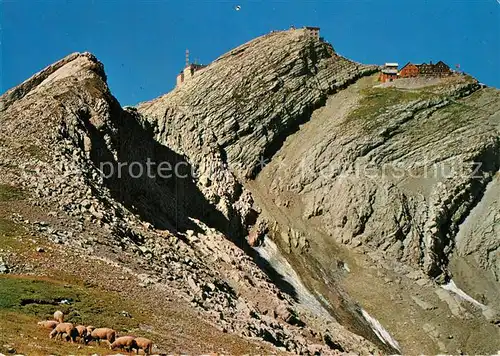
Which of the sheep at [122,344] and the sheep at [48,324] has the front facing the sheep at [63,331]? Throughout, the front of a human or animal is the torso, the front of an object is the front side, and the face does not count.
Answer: the sheep at [122,344]

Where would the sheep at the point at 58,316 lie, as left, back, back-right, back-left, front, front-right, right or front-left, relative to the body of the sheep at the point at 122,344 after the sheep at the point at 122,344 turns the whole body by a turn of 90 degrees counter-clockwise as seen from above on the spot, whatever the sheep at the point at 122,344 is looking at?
back-right

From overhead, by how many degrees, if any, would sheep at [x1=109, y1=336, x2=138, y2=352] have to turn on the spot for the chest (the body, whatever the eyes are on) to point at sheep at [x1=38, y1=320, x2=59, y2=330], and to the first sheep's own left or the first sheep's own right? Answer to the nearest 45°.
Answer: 0° — it already faces it

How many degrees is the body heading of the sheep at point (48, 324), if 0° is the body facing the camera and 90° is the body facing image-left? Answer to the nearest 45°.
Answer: approximately 90°

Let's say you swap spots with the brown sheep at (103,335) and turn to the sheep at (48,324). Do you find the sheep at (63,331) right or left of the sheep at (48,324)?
left

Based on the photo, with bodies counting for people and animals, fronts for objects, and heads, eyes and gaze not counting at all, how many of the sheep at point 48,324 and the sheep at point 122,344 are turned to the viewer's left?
2

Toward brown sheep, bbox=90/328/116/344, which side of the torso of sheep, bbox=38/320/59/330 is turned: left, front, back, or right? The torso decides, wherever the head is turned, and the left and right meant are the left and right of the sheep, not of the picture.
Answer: back

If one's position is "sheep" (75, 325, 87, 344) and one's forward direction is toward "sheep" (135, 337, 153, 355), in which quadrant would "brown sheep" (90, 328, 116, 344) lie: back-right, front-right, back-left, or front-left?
front-left

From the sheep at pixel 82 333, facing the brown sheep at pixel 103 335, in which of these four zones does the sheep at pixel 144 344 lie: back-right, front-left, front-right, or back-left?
front-right

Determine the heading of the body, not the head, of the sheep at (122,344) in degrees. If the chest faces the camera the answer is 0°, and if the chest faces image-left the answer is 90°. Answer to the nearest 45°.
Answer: approximately 90°

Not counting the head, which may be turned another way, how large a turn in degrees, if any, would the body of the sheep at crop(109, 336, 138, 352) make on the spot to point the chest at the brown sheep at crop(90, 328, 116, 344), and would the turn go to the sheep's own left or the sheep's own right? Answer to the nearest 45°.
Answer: approximately 45° to the sheep's own right

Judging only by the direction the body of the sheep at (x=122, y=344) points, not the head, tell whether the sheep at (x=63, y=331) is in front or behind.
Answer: in front
